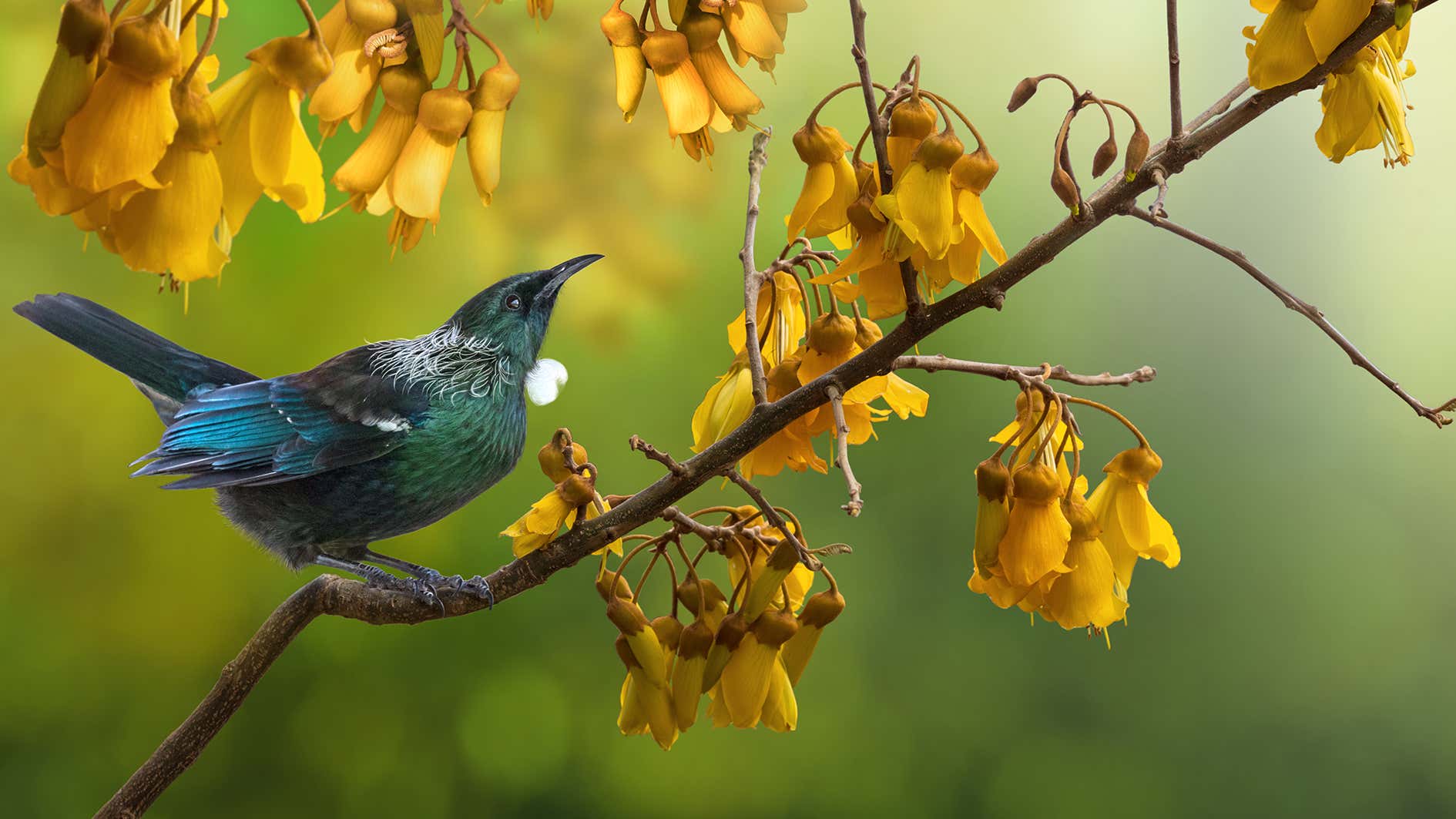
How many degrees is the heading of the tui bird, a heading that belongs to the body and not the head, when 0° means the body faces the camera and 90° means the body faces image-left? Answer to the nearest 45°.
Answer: approximately 270°

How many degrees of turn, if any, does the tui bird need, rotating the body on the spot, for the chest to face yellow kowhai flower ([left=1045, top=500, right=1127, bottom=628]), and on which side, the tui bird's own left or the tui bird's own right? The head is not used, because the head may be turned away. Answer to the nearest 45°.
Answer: approximately 45° to the tui bird's own right
